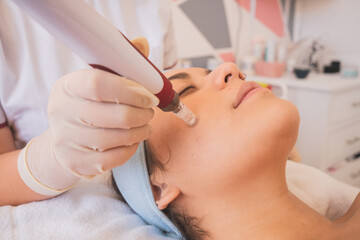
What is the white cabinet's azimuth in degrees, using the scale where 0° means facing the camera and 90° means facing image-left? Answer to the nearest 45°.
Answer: approximately 315°
